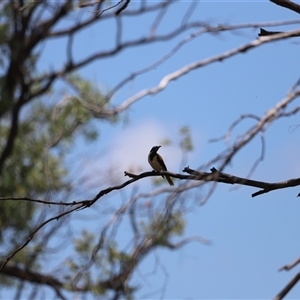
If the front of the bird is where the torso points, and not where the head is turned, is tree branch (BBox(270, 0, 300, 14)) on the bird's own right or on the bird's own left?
on the bird's own left

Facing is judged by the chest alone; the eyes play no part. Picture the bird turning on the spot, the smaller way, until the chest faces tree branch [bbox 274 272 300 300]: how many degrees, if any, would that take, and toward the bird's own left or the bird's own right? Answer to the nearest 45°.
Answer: approximately 45° to the bird's own left

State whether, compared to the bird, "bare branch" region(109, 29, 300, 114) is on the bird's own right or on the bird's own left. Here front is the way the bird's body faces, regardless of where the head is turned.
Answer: on the bird's own left

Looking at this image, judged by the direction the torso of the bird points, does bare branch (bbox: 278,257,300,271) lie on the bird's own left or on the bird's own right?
on the bird's own left

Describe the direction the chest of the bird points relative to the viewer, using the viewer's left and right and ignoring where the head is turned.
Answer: facing the viewer and to the left of the viewer
